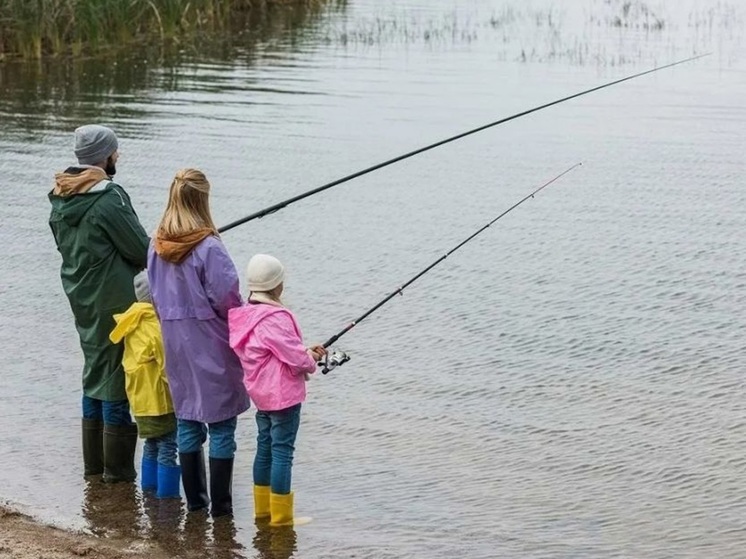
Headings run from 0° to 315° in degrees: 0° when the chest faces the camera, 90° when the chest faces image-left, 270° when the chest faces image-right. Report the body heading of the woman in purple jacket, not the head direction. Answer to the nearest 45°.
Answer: approximately 225°

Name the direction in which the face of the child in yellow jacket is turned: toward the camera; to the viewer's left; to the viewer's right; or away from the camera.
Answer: away from the camera

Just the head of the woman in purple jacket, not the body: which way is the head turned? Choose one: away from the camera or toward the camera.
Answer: away from the camera

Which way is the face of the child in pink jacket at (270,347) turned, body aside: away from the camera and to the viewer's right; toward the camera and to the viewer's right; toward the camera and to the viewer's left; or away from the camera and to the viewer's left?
away from the camera and to the viewer's right

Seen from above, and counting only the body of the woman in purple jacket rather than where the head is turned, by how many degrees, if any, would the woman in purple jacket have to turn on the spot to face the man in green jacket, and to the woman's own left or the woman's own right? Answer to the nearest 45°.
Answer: approximately 90° to the woman's own left

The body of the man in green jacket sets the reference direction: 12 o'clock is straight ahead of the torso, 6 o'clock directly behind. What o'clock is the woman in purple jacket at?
The woman in purple jacket is roughly at 3 o'clock from the man in green jacket.

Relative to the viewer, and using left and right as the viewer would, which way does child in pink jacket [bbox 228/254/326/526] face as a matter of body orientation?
facing away from the viewer and to the right of the viewer

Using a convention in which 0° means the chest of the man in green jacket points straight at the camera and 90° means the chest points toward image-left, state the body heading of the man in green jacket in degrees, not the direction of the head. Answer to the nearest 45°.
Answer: approximately 225°
